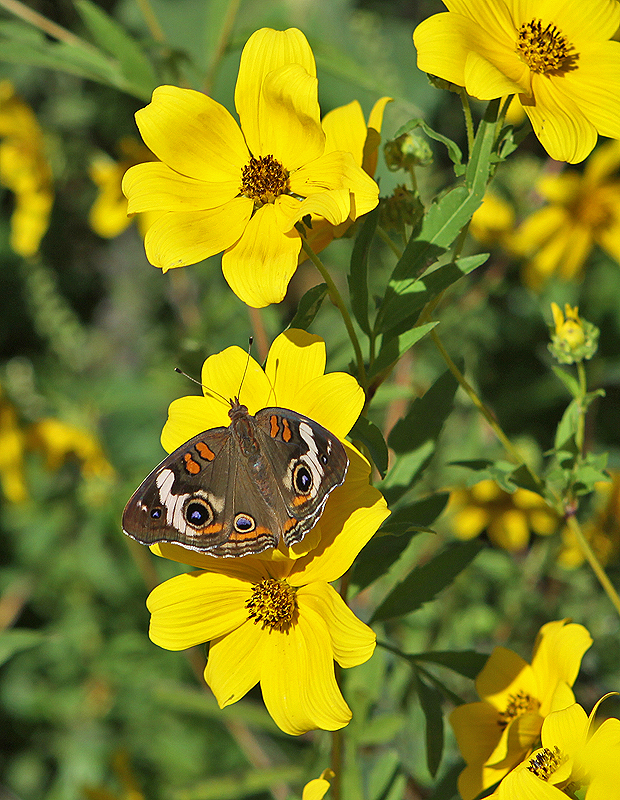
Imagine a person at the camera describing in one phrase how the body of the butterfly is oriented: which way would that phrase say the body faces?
away from the camera
